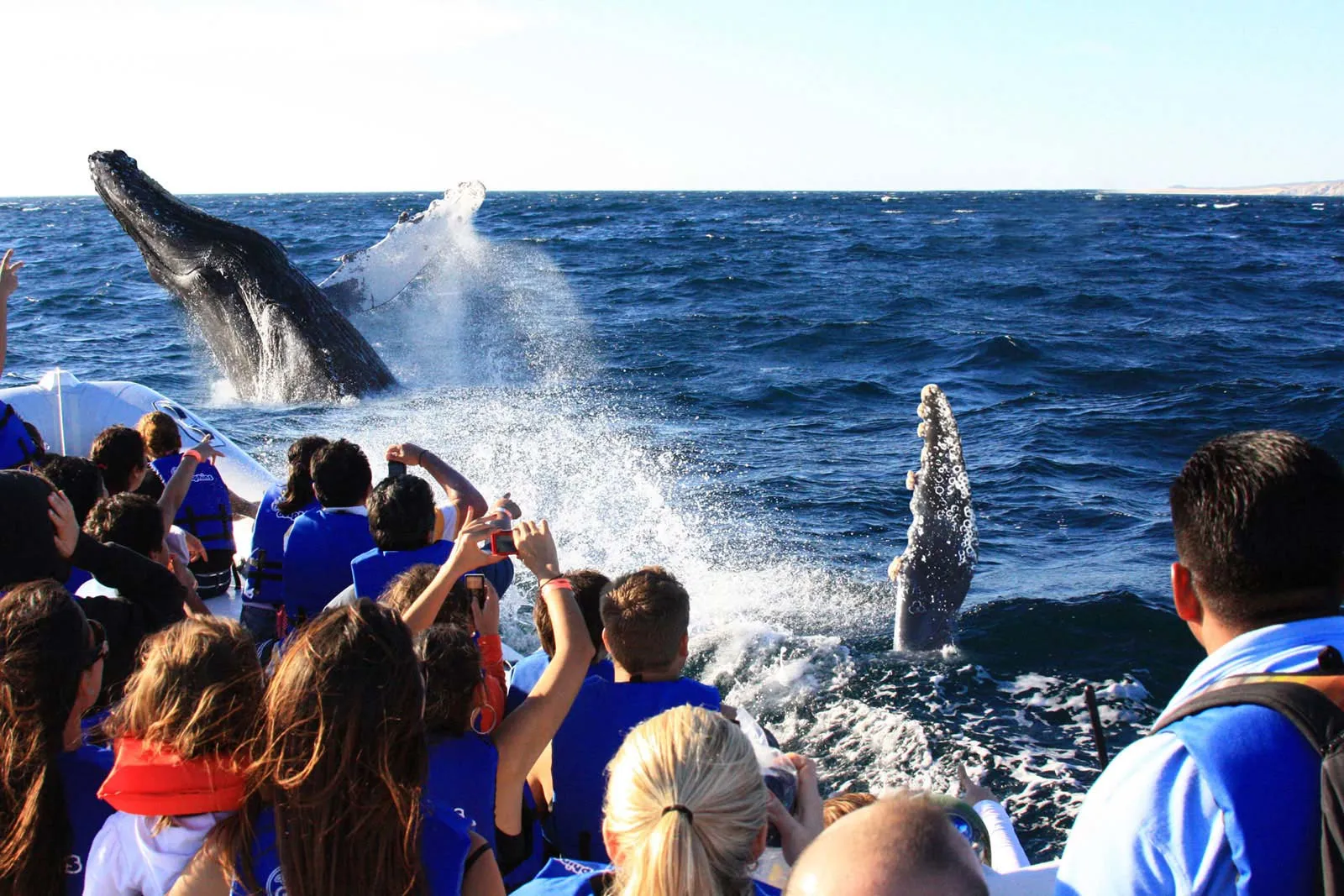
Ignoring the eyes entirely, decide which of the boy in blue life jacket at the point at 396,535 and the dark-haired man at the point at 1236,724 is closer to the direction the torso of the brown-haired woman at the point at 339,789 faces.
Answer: the boy in blue life jacket

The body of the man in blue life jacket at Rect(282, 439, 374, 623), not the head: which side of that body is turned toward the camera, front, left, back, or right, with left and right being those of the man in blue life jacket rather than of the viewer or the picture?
back

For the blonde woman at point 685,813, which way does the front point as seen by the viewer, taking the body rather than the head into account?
away from the camera

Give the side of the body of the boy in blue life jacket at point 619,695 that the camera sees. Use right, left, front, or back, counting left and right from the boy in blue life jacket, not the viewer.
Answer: back

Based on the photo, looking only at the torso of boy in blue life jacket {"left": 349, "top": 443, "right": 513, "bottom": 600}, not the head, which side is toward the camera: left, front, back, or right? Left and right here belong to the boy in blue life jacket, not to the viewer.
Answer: back

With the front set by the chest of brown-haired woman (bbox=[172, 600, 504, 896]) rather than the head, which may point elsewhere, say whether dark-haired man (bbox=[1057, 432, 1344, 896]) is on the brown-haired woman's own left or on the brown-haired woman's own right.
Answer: on the brown-haired woman's own right

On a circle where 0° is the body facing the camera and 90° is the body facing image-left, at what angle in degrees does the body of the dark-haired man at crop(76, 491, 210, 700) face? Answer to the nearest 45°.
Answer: approximately 225°

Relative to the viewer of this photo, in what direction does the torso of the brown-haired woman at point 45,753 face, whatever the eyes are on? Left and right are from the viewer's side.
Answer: facing away from the viewer and to the right of the viewer

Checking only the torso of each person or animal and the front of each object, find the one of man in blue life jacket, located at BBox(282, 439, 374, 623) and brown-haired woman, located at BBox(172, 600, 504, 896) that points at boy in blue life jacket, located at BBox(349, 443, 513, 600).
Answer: the brown-haired woman

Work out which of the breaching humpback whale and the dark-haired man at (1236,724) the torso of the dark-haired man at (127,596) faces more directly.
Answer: the breaching humpback whale

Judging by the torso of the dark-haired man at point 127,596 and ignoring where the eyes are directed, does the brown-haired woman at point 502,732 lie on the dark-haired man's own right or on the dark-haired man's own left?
on the dark-haired man's own right

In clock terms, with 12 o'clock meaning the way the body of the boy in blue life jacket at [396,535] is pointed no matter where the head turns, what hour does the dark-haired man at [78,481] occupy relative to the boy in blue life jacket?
The dark-haired man is roughly at 10 o'clock from the boy in blue life jacket.

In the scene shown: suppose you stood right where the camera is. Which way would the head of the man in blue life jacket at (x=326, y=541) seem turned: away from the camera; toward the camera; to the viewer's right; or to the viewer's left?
away from the camera

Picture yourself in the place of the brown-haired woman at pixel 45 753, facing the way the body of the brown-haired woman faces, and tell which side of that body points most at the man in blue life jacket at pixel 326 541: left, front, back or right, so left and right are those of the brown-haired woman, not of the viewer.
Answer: front
